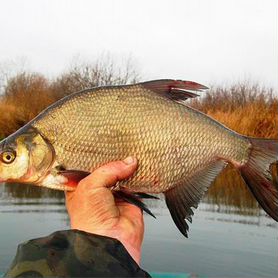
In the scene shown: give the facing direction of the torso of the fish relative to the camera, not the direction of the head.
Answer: to the viewer's left
